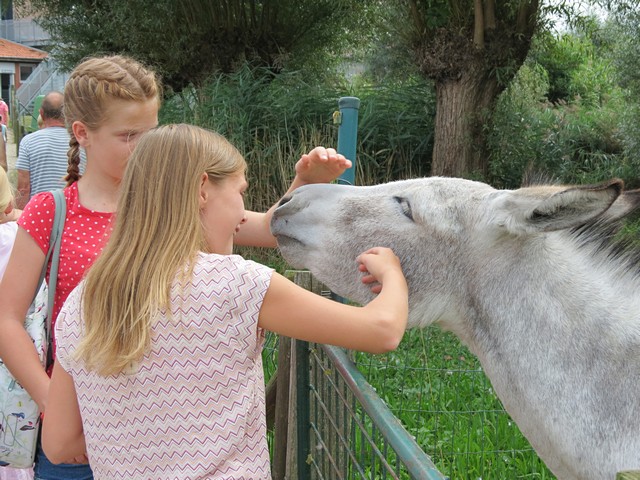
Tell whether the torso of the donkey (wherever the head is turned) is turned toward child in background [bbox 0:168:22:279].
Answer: yes

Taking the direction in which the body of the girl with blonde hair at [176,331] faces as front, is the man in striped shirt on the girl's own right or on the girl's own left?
on the girl's own left

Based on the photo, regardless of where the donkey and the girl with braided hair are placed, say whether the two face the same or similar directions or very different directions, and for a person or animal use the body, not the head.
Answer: very different directions

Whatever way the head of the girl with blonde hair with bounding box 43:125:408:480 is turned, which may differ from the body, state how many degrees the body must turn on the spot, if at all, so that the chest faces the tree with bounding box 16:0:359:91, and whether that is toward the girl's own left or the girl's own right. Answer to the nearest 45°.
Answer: approximately 45° to the girl's own left

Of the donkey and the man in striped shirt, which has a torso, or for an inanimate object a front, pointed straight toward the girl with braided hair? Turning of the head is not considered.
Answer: the donkey

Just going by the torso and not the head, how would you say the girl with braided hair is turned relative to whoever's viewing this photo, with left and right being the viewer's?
facing the viewer and to the right of the viewer

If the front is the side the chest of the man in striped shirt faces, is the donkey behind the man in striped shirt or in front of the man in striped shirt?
behind

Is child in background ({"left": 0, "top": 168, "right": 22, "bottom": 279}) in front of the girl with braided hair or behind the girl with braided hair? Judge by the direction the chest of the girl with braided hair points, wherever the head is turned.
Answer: behind

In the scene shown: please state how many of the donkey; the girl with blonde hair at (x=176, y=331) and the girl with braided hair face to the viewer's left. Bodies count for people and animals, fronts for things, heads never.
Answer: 1

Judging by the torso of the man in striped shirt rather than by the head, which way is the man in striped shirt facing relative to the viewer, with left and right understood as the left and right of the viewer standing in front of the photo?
facing away from the viewer

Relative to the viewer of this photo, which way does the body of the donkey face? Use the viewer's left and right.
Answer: facing to the left of the viewer

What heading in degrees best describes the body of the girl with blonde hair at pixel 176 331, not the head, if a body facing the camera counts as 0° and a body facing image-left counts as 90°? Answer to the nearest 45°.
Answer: approximately 225°
